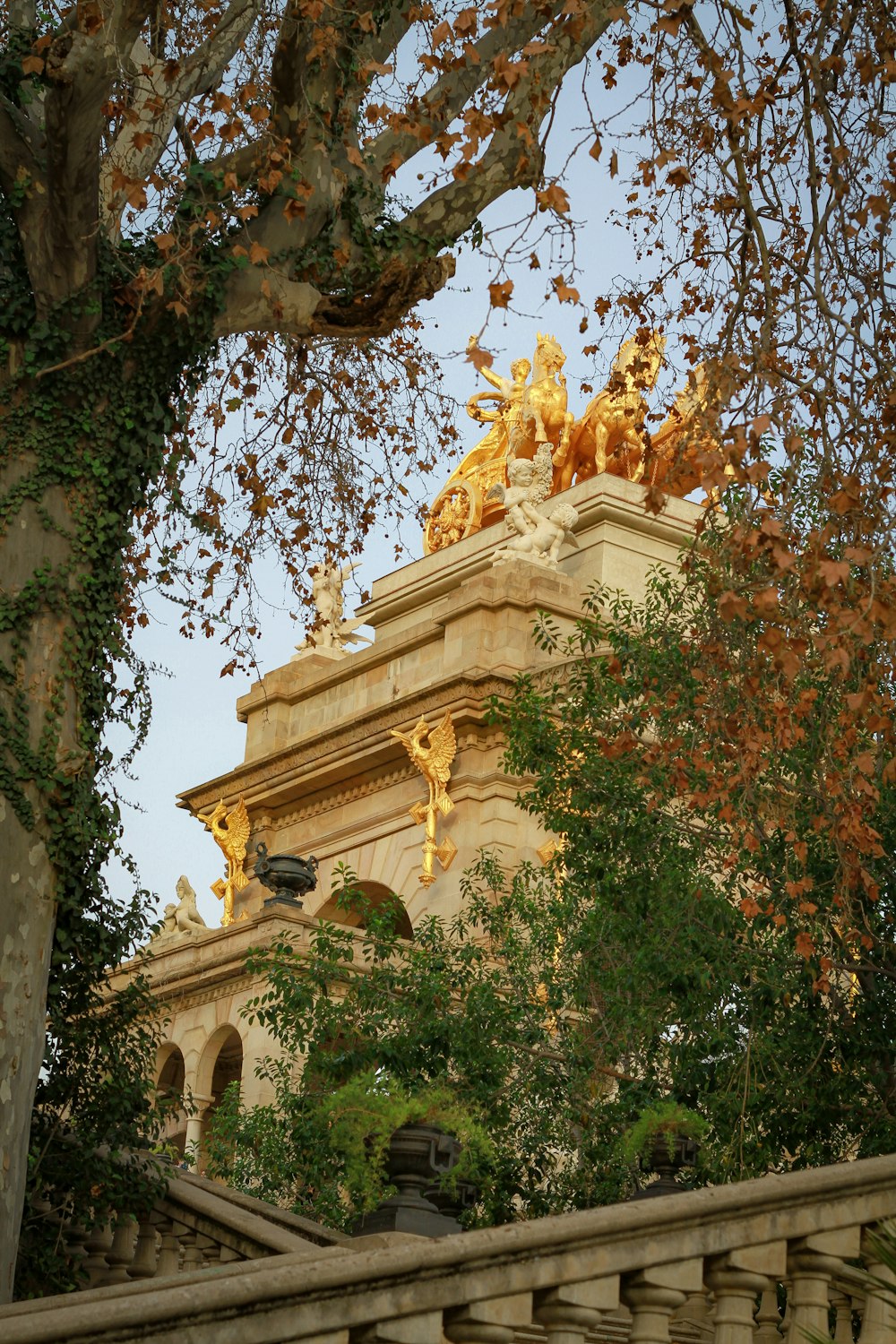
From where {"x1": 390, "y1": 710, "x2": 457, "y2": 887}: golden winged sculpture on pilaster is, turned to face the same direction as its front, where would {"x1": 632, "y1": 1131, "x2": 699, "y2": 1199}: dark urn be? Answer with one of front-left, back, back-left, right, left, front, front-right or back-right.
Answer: front-left

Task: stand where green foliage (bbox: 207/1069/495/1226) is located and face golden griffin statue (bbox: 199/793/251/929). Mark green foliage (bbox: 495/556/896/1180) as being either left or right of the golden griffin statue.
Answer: right

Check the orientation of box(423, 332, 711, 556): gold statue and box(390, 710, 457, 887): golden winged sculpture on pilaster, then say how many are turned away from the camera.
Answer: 0

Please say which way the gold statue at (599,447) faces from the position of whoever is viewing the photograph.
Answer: facing the viewer and to the right of the viewer

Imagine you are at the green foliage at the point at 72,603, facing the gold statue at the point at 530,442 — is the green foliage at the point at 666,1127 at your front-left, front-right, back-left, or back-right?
front-right

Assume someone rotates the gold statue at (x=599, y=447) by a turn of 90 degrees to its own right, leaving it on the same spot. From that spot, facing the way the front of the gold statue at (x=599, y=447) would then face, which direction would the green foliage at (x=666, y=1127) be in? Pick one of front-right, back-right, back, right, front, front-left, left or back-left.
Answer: front-left

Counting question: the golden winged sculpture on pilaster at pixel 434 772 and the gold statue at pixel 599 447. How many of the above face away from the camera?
0

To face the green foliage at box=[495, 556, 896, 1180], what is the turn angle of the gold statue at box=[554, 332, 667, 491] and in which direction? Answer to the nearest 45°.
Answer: approximately 45° to its right

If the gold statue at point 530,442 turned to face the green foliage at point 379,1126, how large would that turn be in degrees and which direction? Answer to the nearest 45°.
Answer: approximately 45° to its right

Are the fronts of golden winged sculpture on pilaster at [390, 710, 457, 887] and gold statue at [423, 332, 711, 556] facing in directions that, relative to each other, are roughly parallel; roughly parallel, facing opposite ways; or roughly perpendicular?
roughly perpendicular

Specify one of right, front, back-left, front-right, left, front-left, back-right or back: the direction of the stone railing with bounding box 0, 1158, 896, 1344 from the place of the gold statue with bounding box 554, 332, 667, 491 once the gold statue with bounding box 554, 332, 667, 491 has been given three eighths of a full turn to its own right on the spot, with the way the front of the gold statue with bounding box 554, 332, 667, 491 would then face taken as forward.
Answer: left

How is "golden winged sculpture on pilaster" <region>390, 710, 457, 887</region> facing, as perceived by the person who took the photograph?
facing the viewer and to the left of the viewer
